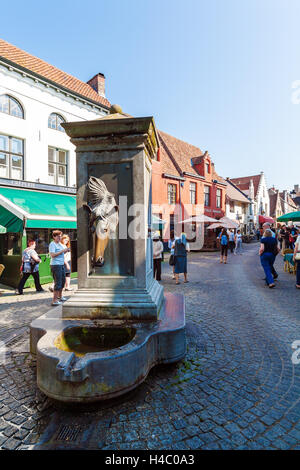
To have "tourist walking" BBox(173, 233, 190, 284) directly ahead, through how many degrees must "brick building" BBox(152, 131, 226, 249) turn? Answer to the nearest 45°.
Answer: approximately 45° to its right

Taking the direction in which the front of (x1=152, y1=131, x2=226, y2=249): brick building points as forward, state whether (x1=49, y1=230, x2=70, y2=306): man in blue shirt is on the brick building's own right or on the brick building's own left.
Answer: on the brick building's own right

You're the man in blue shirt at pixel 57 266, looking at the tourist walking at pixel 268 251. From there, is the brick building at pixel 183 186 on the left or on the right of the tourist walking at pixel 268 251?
left

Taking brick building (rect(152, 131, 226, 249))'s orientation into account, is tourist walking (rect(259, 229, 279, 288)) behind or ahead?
ahead

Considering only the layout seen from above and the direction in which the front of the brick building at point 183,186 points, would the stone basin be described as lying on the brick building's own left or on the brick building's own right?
on the brick building's own right

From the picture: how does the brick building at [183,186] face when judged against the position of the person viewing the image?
facing the viewer and to the right of the viewer
